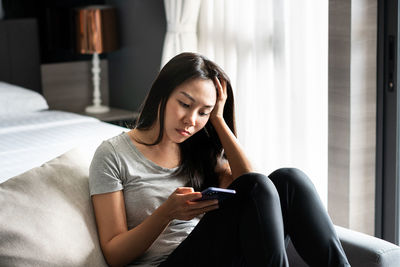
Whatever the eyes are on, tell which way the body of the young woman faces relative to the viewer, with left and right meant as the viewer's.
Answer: facing the viewer and to the right of the viewer

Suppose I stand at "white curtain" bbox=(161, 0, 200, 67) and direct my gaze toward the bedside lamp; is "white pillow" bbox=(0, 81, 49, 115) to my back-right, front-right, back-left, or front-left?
front-left

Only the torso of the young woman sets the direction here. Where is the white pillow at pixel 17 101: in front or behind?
behind

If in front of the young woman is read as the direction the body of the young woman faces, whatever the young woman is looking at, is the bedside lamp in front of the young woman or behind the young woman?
behind

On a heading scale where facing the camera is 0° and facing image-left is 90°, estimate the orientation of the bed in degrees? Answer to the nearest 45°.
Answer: approximately 315°

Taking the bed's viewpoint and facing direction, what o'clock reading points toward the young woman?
The young woman is roughly at 1 o'clock from the bed.

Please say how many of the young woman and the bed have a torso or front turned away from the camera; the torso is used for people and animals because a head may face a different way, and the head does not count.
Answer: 0

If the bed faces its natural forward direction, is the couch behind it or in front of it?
in front

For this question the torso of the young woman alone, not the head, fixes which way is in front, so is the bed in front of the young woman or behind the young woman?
behind
